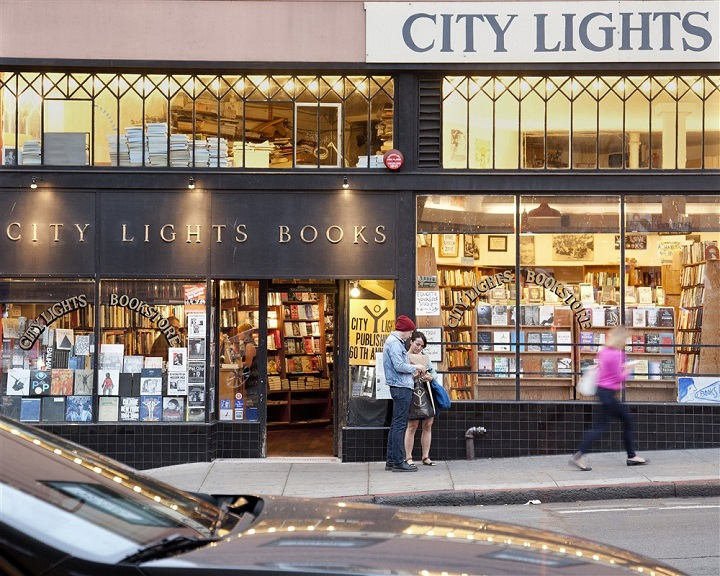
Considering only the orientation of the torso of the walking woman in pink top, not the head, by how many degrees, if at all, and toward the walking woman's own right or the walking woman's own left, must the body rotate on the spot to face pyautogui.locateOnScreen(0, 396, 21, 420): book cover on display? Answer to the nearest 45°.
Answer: approximately 180°

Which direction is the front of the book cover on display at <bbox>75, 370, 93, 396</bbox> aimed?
toward the camera

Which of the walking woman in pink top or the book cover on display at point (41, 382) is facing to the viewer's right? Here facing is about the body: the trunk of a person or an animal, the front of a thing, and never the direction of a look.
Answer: the walking woman in pink top

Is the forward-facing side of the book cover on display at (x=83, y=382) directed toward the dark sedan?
yes

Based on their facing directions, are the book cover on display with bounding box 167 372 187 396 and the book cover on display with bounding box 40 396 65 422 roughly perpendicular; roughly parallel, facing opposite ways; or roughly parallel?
roughly parallel

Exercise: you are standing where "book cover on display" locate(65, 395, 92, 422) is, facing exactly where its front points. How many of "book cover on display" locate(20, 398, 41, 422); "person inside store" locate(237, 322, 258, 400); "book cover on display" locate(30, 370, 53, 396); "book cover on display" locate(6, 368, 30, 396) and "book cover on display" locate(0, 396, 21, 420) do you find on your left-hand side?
1

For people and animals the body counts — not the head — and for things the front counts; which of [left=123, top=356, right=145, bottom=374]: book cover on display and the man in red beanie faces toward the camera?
the book cover on display

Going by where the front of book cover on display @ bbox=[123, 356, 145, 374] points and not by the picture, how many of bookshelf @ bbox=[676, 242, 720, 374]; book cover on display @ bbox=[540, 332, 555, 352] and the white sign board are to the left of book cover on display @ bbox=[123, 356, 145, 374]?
3

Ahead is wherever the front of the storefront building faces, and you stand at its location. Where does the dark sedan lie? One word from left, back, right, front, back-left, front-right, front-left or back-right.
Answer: front

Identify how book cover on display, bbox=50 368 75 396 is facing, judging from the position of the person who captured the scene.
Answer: facing the viewer

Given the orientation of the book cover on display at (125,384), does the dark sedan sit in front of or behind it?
in front

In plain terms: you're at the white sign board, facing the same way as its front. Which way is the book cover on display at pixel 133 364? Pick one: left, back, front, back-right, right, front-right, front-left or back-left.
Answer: right

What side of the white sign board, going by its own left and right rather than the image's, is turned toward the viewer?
front

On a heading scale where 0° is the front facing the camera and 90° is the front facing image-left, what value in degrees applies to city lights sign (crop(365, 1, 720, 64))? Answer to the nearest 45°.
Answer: approximately 0°

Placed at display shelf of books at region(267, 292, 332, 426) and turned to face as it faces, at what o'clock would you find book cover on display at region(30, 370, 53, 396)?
The book cover on display is roughly at 2 o'clock from the display shelf of books.

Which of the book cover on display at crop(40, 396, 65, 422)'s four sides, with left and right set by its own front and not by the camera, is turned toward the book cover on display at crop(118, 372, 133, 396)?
left

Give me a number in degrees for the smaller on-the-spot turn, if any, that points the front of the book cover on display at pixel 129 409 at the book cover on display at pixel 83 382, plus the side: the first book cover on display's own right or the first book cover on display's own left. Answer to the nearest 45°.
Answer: approximately 90° to the first book cover on display's own right

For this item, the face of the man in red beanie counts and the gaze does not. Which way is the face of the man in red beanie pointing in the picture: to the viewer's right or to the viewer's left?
to the viewer's right
